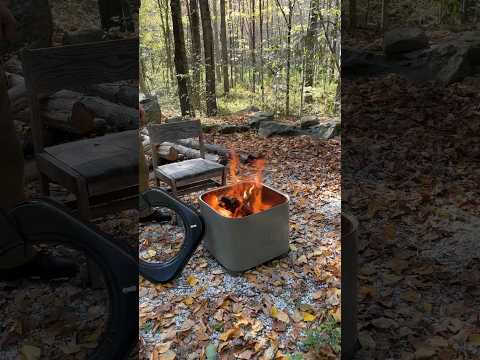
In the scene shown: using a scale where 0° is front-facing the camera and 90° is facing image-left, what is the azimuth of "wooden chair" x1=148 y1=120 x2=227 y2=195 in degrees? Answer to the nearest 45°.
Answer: approximately 315°
